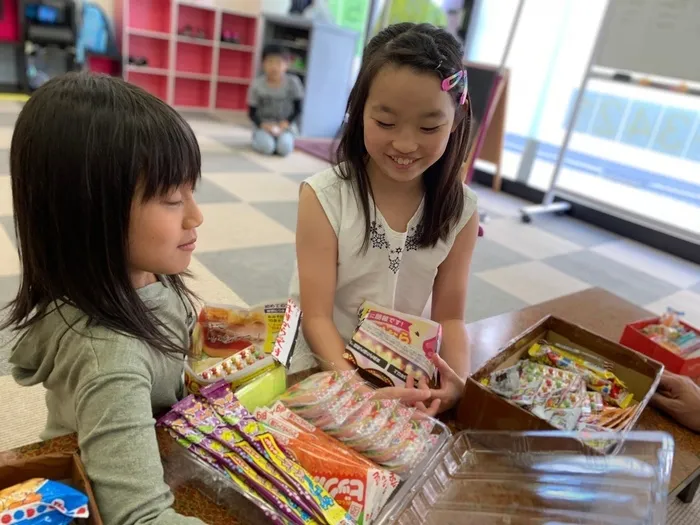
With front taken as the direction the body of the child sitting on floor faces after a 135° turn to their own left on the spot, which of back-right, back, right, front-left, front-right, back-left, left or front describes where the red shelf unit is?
left

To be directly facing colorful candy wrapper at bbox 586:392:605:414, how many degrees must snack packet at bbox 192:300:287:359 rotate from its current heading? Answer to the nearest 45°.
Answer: approximately 90° to its left

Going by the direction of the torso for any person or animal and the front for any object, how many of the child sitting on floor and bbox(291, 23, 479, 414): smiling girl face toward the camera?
2

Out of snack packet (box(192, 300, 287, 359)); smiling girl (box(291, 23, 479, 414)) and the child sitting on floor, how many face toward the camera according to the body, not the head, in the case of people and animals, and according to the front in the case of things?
3

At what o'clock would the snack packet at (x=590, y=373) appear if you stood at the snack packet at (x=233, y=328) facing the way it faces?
the snack packet at (x=590, y=373) is roughly at 9 o'clock from the snack packet at (x=233, y=328).

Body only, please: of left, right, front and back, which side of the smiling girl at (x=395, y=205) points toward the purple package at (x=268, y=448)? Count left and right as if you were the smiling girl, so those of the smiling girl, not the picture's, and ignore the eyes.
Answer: front

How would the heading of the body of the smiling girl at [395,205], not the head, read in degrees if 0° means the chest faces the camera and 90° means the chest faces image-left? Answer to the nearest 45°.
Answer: approximately 0°

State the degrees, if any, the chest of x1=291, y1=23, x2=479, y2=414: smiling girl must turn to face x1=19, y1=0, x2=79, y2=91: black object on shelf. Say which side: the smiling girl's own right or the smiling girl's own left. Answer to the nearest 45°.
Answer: approximately 135° to the smiling girl's own right

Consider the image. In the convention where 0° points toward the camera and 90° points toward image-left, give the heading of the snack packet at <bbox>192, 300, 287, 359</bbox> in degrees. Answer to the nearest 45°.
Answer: approximately 0°

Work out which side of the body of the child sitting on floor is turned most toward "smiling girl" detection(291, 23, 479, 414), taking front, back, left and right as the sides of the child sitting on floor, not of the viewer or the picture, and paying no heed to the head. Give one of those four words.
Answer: front

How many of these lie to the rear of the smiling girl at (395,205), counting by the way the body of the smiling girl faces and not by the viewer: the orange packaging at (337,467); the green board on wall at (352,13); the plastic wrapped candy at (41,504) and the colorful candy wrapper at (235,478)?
1

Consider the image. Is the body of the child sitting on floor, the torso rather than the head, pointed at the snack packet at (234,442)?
yes
